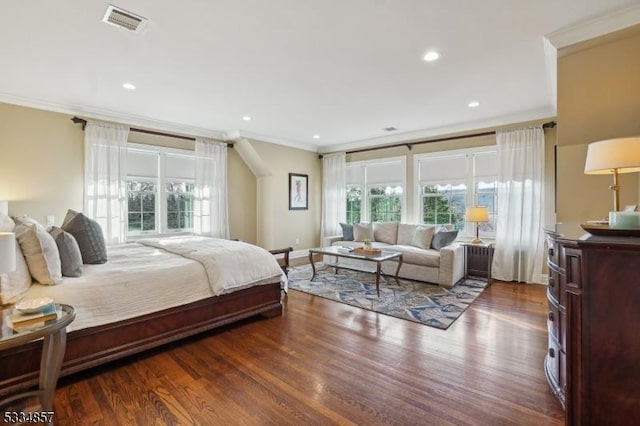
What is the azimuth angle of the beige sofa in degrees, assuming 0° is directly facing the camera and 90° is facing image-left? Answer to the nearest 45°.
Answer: approximately 45°

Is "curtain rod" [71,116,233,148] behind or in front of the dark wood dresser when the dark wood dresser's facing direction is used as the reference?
in front

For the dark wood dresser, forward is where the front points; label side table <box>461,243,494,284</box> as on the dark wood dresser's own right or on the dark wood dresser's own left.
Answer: on the dark wood dresser's own right

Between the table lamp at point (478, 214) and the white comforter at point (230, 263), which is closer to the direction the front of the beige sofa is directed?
the white comforter

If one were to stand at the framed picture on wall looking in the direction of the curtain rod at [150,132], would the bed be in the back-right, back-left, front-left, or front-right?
front-left

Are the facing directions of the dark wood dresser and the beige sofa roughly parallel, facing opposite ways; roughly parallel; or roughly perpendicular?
roughly perpendicular

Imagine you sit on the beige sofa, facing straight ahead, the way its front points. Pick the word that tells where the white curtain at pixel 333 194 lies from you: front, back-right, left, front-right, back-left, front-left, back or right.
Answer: right

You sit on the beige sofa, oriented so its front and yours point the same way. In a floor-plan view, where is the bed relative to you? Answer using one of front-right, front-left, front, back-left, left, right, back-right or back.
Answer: front

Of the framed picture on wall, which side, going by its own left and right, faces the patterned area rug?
front

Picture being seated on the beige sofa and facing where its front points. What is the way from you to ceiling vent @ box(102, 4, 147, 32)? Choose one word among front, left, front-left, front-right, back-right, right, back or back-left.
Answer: front

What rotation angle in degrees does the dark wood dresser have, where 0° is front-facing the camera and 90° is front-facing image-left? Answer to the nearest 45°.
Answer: approximately 90°

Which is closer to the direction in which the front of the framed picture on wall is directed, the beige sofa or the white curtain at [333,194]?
the beige sofa
